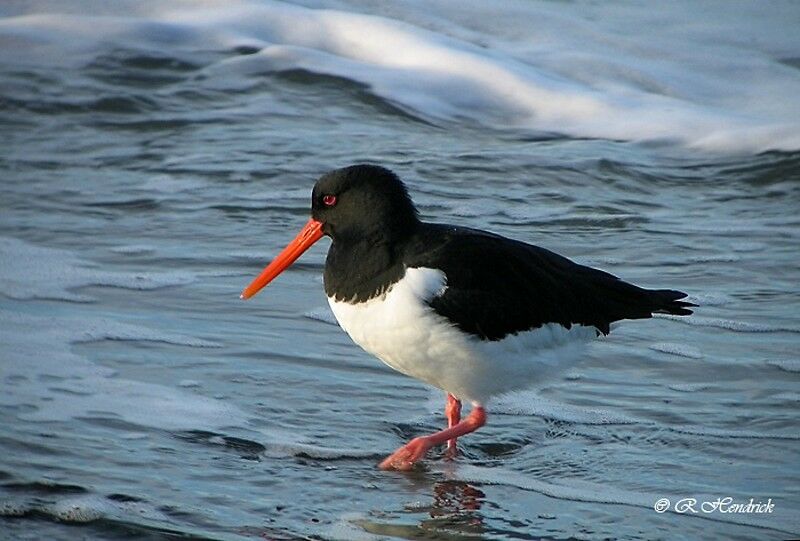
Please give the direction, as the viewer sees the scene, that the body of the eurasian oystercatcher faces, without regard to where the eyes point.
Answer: to the viewer's left
